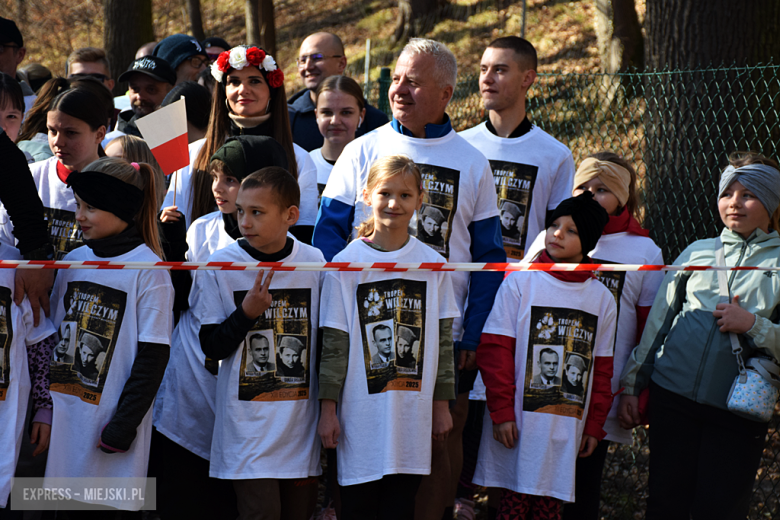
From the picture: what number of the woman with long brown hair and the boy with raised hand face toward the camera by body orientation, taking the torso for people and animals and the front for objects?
2

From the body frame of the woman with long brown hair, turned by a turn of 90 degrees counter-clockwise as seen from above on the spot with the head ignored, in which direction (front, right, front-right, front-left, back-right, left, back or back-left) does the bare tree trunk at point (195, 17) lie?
left

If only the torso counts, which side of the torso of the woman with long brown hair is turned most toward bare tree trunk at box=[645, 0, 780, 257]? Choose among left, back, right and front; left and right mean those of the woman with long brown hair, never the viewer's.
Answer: left

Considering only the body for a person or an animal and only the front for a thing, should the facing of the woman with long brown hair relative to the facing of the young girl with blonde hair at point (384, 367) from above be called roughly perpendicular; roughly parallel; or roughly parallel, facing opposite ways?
roughly parallel

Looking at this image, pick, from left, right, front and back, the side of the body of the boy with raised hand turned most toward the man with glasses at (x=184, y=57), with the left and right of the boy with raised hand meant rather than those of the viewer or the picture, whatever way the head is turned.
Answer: back

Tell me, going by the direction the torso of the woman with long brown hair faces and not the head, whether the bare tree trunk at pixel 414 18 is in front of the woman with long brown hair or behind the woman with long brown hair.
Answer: behind

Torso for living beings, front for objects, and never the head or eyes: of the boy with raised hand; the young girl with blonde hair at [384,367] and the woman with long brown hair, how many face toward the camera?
3

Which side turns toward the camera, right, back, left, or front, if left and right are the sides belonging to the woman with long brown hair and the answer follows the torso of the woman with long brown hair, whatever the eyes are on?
front

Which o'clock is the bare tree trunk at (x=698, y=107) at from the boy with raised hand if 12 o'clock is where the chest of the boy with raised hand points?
The bare tree trunk is roughly at 8 o'clock from the boy with raised hand.

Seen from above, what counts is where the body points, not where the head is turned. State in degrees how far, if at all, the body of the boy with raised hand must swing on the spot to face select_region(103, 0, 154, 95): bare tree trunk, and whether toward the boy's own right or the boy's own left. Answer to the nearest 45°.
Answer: approximately 180°

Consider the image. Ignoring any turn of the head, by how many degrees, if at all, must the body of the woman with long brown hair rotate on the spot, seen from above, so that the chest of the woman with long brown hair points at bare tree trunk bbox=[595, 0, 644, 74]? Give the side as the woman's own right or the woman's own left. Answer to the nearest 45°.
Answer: approximately 135° to the woman's own left

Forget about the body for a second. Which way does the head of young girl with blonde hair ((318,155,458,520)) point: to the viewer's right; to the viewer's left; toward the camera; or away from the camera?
toward the camera

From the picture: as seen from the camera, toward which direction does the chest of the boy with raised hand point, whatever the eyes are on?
toward the camera

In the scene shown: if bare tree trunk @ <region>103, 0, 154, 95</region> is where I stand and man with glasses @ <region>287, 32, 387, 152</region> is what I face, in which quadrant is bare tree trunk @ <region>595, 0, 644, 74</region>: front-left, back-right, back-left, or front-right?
front-left

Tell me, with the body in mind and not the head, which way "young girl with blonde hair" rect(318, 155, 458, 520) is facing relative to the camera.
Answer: toward the camera

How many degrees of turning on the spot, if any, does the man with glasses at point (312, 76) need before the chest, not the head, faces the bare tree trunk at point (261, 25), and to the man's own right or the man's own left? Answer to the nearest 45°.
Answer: approximately 135° to the man's own right
